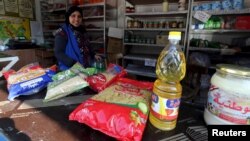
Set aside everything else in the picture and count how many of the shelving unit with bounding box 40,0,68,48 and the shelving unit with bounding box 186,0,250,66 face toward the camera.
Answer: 2

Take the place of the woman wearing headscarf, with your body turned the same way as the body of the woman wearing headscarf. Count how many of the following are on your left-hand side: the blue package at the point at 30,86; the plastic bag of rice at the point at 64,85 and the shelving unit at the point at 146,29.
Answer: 1

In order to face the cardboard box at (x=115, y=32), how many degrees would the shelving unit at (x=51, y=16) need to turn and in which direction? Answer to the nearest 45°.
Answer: approximately 45° to its left

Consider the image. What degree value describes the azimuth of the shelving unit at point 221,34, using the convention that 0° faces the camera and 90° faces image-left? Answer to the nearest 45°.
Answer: approximately 0°

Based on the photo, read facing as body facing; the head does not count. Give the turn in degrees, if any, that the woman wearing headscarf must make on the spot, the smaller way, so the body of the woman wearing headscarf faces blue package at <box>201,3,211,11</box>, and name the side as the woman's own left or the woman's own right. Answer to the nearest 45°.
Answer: approximately 45° to the woman's own left

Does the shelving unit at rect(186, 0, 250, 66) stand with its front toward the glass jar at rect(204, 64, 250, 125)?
yes

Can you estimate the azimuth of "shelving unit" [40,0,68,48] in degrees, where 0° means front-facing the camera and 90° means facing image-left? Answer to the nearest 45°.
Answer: approximately 0°

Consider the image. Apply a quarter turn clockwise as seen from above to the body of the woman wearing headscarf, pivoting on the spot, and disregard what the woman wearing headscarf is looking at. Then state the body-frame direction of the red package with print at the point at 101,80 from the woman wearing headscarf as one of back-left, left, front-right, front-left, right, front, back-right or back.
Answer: front-left

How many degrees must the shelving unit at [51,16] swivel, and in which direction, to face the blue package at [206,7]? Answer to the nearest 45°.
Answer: approximately 45° to its left

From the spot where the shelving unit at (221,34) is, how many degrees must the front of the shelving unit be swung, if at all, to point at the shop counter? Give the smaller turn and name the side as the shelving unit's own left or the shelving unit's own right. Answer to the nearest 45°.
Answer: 0° — it already faces it

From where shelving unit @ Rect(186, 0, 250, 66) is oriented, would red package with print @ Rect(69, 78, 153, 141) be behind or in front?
in front

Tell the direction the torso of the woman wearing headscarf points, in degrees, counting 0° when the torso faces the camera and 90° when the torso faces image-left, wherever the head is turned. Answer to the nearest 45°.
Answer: approximately 315°

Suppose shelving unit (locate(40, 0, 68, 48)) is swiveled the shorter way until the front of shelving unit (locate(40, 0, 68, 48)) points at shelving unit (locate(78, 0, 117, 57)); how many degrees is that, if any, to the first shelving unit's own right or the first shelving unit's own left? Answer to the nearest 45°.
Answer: approximately 45° to the first shelving unit's own left

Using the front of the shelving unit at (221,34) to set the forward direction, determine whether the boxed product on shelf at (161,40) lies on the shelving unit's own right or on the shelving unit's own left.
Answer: on the shelving unit's own right
